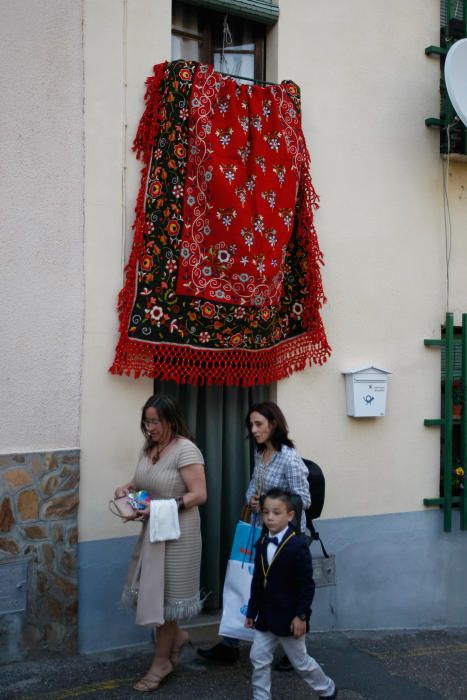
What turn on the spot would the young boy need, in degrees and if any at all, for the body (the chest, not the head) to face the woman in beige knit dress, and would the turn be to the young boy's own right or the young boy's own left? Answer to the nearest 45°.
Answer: approximately 90° to the young boy's own right

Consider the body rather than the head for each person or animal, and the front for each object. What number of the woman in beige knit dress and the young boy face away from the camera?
0

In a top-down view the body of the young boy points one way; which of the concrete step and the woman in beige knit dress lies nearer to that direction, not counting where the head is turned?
the woman in beige knit dress

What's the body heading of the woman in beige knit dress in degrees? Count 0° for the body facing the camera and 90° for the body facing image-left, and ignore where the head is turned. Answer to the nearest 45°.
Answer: approximately 45°

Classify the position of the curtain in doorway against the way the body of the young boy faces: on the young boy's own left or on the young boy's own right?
on the young boy's own right

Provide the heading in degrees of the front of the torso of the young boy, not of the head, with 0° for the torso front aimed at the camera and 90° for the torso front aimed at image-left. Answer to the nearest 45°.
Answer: approximately 45°

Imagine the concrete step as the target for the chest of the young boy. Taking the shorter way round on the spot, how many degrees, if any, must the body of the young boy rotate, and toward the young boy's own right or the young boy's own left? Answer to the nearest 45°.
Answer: approximately 135° to the young boy's own right
